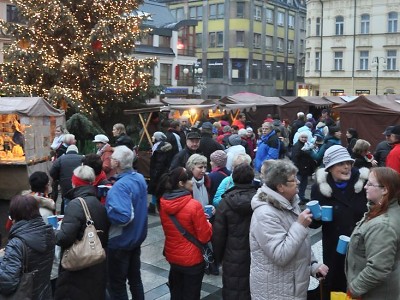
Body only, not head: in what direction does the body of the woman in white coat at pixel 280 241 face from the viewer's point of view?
to the viewer's right

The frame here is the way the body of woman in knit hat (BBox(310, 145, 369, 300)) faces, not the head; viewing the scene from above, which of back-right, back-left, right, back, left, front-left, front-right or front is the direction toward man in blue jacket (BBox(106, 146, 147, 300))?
right

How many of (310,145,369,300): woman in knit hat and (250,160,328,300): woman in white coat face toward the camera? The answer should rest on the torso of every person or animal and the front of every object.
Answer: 1

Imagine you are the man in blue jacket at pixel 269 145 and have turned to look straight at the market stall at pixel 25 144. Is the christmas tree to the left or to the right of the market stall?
right

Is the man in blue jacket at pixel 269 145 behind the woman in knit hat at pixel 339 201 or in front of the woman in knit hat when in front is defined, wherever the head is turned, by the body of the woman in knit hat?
behind

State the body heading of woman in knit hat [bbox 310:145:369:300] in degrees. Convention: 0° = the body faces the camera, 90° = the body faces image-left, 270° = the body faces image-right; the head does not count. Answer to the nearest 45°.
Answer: approximately 0°

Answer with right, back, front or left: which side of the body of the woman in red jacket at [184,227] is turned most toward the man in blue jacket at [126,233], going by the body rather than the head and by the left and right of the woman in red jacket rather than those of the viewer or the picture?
left

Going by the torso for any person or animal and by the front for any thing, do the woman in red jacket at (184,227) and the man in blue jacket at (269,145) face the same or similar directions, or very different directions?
very different directions

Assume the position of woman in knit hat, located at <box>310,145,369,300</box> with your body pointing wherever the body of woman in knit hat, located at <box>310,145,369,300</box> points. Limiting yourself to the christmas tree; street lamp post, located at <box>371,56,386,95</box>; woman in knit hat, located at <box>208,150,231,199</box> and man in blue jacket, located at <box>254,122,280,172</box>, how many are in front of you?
0

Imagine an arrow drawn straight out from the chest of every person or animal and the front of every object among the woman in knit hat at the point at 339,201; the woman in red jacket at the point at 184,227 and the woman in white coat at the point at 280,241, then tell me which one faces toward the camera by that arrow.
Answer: the woman in knit hat

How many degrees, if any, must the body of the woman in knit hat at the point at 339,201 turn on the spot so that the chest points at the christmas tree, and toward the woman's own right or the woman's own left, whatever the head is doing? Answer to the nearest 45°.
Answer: approximately 135° to the woman's own right

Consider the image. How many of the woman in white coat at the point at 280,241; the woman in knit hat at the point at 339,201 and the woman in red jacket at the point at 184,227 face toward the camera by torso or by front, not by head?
1

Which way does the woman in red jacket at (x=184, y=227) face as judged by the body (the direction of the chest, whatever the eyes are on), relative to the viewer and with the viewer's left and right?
facing away from the viewer and to the right of the viewer

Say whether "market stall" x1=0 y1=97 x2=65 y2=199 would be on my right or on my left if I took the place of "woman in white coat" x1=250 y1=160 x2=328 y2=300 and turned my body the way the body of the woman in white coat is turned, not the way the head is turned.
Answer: on my left

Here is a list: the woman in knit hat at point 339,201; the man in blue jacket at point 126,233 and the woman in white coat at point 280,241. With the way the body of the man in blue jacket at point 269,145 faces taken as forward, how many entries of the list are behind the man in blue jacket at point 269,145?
0
